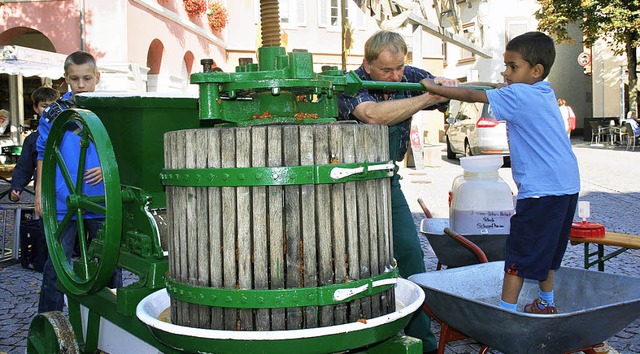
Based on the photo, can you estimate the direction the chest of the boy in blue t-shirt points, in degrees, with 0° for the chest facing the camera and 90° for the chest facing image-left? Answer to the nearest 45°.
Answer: approximately 90°

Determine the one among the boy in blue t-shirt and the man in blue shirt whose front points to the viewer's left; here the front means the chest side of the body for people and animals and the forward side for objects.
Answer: the boy in blue t-shirt

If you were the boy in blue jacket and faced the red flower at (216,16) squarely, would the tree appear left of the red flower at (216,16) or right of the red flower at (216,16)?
right

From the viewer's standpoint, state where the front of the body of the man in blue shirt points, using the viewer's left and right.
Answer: facing the viewer and to the right of the viewer

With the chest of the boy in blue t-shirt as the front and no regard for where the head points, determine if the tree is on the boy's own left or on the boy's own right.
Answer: on the boy's own right

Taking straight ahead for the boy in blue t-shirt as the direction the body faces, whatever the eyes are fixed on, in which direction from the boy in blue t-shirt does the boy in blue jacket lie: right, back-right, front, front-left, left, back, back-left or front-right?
front

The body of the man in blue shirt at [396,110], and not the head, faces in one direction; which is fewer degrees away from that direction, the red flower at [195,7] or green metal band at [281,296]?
the green metal band

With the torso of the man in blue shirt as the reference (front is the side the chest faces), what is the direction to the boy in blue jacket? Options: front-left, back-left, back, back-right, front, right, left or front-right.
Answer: back-right

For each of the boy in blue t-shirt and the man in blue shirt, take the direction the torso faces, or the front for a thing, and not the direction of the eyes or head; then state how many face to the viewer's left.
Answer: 1

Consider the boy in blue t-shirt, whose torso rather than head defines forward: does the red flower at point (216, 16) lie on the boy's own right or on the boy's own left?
on the boy's own right

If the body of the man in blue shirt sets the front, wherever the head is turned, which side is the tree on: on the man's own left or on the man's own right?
on the man's own left

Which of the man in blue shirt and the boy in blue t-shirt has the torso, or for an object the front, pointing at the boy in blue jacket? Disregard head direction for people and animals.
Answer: the boy in blue t-shirt

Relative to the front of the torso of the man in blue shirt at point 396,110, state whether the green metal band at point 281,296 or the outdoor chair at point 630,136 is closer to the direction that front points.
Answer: the green metal band

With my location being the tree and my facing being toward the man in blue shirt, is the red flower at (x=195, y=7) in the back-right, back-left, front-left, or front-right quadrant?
front-right

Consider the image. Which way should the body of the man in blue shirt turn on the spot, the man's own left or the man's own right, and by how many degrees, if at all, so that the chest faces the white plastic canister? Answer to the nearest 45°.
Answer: approximately 90° to the man's own left
